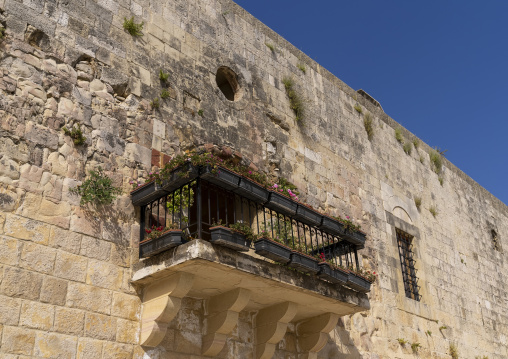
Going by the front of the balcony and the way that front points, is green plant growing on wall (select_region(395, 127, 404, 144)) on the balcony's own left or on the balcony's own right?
on the balcony's own left

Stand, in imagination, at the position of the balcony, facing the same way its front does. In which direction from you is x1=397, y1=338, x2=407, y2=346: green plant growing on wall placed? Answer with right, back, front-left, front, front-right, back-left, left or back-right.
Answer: left

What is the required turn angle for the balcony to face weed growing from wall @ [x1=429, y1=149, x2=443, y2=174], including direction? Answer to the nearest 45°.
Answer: approximately 90° to its left

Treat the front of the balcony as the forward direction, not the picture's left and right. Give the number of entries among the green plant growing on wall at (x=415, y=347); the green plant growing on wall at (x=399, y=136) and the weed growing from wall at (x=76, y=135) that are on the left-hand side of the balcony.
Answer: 2

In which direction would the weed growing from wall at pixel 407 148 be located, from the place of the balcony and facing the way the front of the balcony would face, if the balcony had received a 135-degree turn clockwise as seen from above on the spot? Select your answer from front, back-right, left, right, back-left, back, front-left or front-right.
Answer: back-right

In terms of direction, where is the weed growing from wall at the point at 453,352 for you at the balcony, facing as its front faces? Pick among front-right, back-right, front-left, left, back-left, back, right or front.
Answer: left

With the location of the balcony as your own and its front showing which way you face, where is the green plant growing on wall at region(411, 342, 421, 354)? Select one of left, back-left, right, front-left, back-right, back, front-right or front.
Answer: left

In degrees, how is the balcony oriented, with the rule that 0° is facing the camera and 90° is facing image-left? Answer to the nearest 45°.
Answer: approximately 315°

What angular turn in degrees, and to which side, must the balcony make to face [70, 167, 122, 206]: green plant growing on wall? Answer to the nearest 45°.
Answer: approximately 90° to its right
